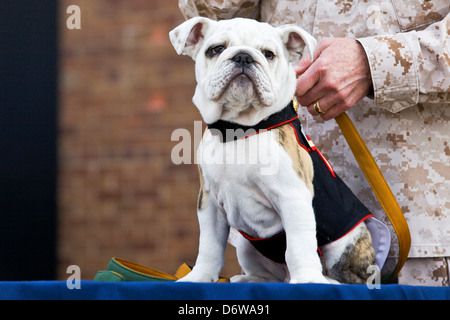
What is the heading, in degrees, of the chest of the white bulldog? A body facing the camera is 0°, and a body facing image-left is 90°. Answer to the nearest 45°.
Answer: approximately 45°
